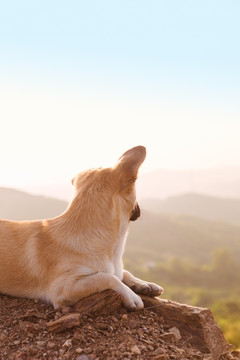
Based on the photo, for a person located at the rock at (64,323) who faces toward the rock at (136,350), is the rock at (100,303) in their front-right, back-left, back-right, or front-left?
front-left

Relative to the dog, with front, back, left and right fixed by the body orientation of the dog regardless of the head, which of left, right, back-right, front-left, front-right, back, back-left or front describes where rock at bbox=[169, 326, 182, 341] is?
front

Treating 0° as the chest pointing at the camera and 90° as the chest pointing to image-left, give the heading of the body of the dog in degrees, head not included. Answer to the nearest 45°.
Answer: approximately 270°

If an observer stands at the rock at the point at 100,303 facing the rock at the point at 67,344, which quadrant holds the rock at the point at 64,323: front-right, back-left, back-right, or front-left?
front-right

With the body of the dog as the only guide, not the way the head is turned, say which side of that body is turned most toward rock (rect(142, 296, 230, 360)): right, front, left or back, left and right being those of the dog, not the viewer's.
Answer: front
